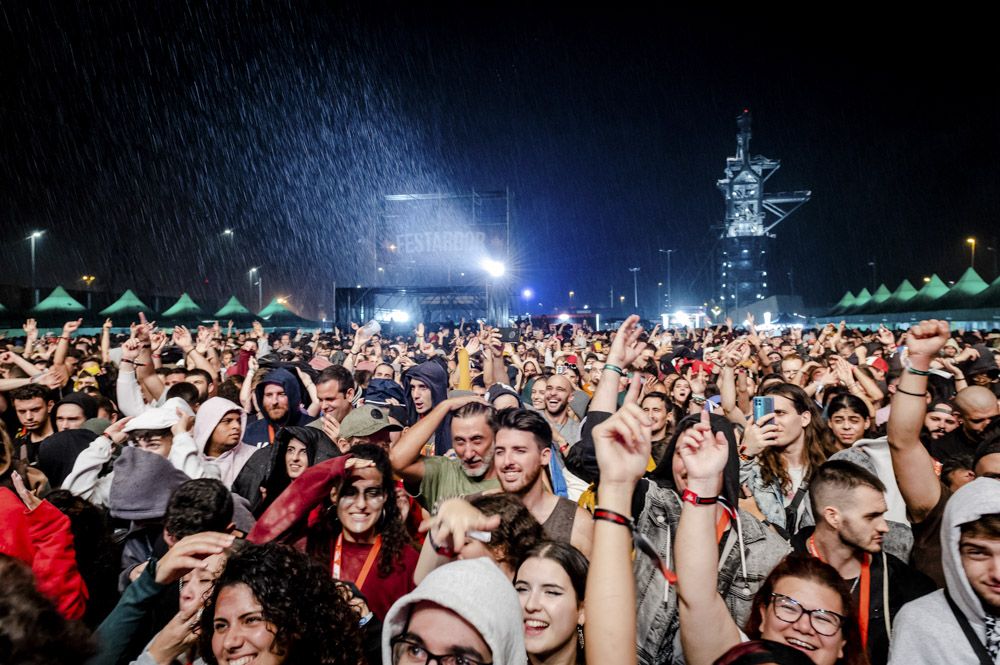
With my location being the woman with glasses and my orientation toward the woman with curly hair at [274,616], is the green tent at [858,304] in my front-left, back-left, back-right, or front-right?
back-right

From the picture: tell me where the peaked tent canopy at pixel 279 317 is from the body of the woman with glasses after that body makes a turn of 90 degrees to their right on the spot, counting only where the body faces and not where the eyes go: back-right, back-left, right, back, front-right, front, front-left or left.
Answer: front-right

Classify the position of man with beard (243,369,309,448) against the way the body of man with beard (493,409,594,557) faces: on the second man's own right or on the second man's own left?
on the second man's own right

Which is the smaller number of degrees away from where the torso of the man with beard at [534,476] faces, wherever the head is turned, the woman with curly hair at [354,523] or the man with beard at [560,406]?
the woman with curly hair

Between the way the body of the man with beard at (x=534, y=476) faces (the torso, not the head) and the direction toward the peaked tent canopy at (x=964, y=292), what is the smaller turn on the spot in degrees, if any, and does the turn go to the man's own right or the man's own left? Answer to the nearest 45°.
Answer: approximately 180°

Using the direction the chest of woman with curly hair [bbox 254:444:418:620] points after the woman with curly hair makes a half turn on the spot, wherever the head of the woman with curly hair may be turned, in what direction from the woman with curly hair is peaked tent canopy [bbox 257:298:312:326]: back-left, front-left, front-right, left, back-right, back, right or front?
front

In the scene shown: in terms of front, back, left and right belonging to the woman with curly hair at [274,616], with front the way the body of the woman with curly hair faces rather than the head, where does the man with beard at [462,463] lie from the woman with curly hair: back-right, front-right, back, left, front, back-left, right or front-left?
back

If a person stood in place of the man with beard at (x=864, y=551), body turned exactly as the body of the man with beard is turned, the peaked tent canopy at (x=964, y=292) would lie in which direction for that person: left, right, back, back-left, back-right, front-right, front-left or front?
back-left

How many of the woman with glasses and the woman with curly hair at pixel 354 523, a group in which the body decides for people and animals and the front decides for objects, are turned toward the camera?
2
